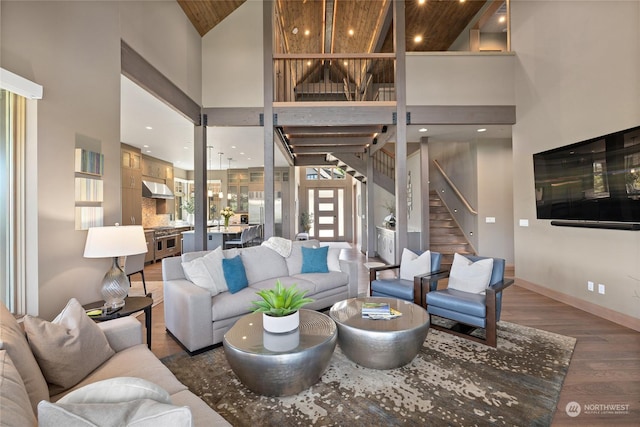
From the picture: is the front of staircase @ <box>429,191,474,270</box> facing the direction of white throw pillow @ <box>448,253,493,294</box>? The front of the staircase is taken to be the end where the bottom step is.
yes

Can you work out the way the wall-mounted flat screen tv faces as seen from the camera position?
facing the viewer and to the left of the viewer

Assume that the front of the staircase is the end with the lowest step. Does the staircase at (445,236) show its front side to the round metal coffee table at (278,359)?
yes

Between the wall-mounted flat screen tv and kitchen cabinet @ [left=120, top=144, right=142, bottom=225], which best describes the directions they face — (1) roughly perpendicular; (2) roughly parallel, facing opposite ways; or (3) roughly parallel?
roughly parallel, facing opposite ways

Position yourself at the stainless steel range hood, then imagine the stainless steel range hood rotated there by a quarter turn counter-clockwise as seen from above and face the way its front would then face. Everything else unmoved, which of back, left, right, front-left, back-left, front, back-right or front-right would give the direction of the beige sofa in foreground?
back-right

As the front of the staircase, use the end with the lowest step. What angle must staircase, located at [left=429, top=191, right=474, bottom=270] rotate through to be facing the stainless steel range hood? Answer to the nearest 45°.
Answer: approximately 90° to its right

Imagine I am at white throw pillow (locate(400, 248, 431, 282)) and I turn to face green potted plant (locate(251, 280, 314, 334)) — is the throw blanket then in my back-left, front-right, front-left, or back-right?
front-right

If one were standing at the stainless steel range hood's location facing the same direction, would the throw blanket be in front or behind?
in front

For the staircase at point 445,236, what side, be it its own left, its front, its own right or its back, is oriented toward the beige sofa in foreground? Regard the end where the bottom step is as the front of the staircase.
front

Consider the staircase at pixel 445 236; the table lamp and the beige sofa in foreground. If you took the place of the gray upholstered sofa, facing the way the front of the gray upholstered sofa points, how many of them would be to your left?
1

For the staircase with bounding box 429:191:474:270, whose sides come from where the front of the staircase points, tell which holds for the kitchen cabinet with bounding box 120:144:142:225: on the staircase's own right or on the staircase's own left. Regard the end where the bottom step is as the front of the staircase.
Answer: on the staircase's own right

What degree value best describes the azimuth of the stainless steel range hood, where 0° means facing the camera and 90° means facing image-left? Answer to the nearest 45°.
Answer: approximately 315°

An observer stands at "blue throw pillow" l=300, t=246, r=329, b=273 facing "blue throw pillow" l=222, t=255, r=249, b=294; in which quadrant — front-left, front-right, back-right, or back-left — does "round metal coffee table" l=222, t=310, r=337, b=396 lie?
front-left

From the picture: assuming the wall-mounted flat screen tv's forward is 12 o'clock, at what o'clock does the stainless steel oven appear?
The stainless steel oven is roughly at 1 o'clock from the wall-mounted flat screen tv.

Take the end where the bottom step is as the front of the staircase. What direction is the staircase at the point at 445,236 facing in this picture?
toward the camera

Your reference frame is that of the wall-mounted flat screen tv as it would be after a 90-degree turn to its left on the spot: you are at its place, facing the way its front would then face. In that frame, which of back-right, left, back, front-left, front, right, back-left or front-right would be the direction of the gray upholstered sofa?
right

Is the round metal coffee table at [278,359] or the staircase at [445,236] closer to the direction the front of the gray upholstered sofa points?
the round metal coffee table

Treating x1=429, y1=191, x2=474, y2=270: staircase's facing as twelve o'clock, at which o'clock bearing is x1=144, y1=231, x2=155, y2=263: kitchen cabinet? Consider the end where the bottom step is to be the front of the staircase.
The kitchen cabinet is roughly at 2 o'clock from the staircase.

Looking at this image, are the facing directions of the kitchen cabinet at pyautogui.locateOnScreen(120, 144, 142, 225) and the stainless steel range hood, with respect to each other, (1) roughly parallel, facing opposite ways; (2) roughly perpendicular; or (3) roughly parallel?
roughly parallel

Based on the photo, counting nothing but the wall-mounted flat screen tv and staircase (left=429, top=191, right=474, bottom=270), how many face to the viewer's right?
0
